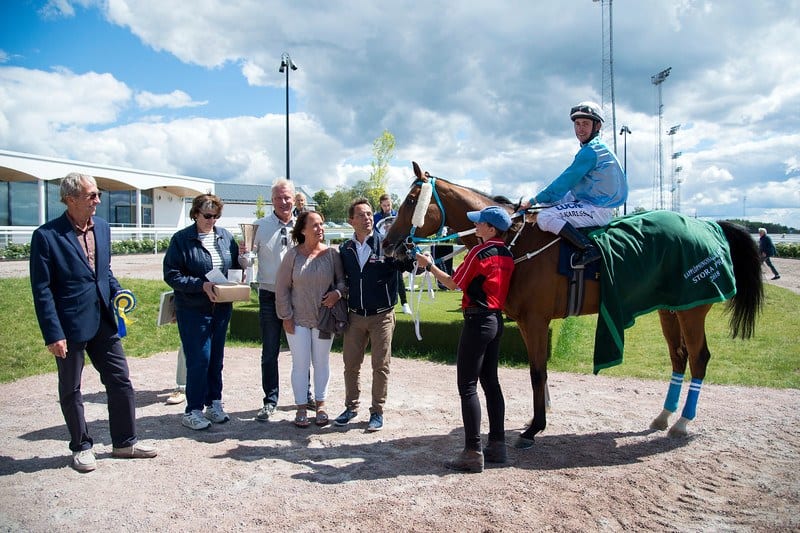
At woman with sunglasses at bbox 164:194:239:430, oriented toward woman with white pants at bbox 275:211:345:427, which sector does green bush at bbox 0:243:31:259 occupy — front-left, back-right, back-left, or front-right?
back-left

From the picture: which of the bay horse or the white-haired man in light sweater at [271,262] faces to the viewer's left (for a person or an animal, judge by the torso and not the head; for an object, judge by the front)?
the bay horse

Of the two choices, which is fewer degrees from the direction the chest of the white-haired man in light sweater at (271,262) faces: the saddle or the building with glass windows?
the saddle

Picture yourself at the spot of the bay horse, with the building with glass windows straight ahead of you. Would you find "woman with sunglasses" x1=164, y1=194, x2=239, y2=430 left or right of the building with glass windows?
left

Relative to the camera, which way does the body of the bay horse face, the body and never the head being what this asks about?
to the viewer's left

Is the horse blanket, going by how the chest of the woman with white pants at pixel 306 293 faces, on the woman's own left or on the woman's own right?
on the woman's own left

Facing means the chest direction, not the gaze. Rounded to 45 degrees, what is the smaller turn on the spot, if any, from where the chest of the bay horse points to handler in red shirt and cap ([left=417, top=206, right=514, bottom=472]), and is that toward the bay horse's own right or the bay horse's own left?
approximately 90° to the bay horse's own left

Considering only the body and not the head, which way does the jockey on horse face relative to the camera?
to the viewer's left

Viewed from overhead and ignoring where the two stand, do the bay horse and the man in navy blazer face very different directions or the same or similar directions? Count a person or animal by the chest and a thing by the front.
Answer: very different directions
